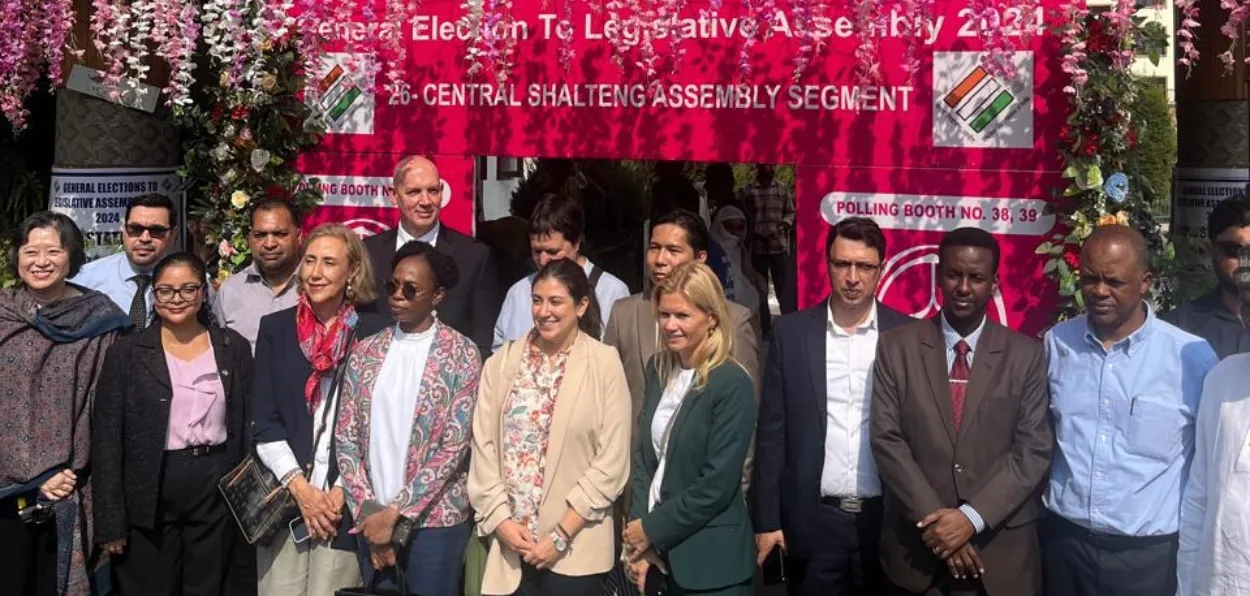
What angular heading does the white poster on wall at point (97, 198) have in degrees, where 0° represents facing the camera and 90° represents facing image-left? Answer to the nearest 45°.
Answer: approximately 0°

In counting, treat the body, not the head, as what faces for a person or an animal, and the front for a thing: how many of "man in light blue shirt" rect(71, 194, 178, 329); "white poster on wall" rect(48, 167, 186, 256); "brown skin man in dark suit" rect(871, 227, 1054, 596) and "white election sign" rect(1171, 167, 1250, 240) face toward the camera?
4

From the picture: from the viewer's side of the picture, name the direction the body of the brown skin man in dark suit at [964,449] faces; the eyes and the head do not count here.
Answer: toward the camera

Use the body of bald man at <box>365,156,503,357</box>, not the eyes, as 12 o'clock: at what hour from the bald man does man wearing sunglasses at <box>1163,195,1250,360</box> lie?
The man wearing sunglasses is roughly at 10 o'clock from the bald man.

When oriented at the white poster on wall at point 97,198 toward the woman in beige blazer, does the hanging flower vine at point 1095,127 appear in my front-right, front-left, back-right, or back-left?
front-left

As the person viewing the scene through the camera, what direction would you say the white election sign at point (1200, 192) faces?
facing the viewer

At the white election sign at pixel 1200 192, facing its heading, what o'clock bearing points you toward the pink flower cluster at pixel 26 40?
The pink flower cluster is roughly at 2 o'clock from the white election sign.

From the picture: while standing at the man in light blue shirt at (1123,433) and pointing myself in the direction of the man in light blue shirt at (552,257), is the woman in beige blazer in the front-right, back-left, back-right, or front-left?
front-left

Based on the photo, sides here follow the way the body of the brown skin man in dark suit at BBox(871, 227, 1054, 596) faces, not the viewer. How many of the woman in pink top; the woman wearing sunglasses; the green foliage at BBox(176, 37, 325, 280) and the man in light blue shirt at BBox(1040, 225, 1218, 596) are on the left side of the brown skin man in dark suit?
1

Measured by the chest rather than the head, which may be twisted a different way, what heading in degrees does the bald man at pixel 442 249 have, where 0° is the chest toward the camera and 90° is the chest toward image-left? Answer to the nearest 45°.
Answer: approximately 0°
